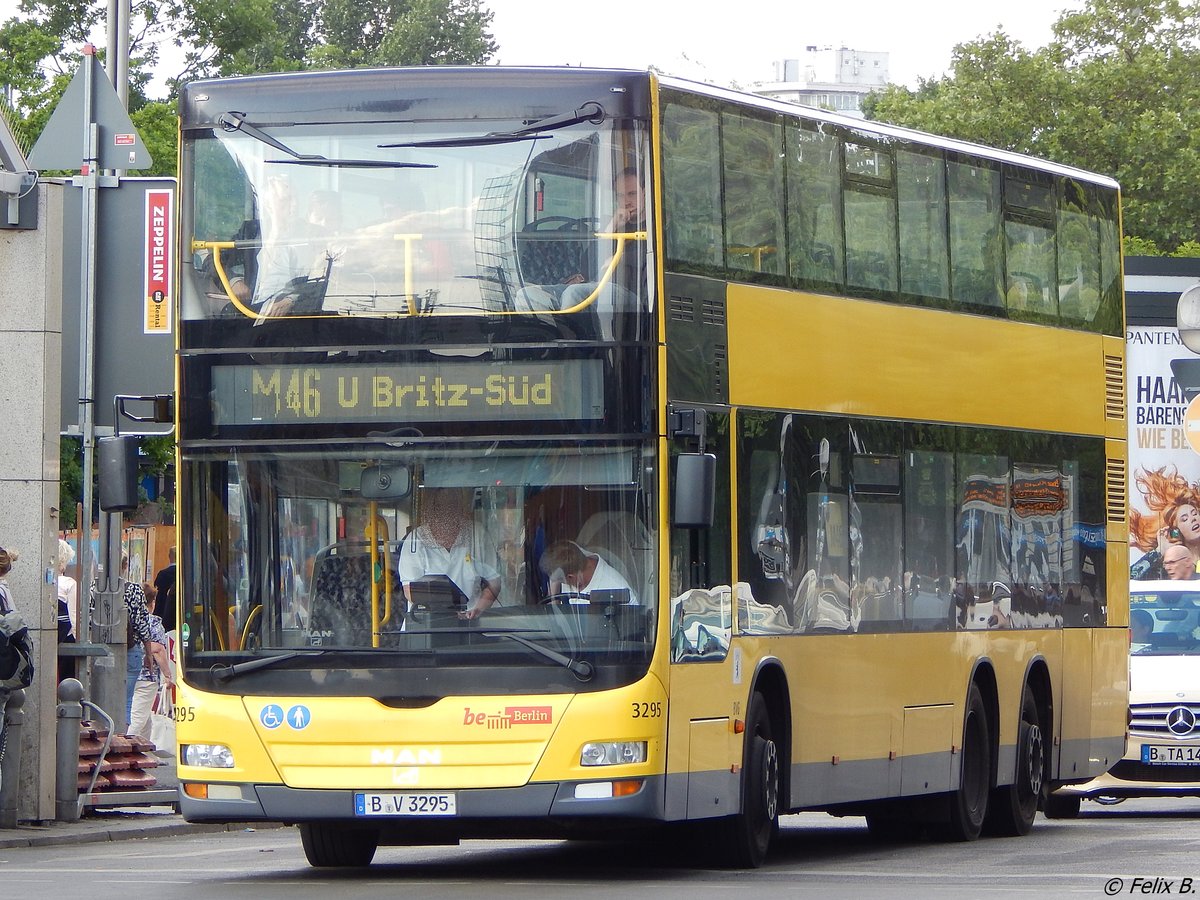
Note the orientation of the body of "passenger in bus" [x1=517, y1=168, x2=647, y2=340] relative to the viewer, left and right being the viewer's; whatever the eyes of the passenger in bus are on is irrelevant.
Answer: facing the viewer and to the left of the viewer

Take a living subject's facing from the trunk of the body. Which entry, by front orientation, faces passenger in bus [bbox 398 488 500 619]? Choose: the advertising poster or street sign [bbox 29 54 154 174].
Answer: the advertising poster

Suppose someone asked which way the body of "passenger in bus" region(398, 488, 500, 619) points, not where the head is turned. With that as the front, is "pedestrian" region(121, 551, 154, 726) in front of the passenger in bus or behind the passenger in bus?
behind

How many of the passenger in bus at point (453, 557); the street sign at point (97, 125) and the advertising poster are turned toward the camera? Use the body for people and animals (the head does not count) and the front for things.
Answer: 2

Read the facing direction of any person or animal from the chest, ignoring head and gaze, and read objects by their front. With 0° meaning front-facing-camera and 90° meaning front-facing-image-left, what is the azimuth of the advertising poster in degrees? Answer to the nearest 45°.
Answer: approximately 0°

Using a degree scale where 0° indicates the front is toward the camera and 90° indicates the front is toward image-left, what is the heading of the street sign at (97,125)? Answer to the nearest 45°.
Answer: approximately 180°

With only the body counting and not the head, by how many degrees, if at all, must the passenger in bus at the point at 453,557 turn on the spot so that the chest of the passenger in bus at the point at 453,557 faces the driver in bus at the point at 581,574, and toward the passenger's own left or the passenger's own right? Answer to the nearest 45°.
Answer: approximately 90° to the passenger's own left

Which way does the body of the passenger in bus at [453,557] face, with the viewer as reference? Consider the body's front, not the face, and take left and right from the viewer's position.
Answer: facing the viewer

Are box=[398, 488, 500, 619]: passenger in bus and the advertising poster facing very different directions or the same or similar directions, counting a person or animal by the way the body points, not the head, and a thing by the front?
same or similar directions

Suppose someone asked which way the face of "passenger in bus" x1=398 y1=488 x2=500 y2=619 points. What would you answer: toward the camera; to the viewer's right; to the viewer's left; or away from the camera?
toward the camera

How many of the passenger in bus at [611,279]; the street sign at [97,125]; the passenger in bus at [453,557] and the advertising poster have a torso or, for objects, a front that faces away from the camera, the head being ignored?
1

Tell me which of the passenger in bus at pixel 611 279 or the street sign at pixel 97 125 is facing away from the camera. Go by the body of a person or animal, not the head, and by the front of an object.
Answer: the street sign
